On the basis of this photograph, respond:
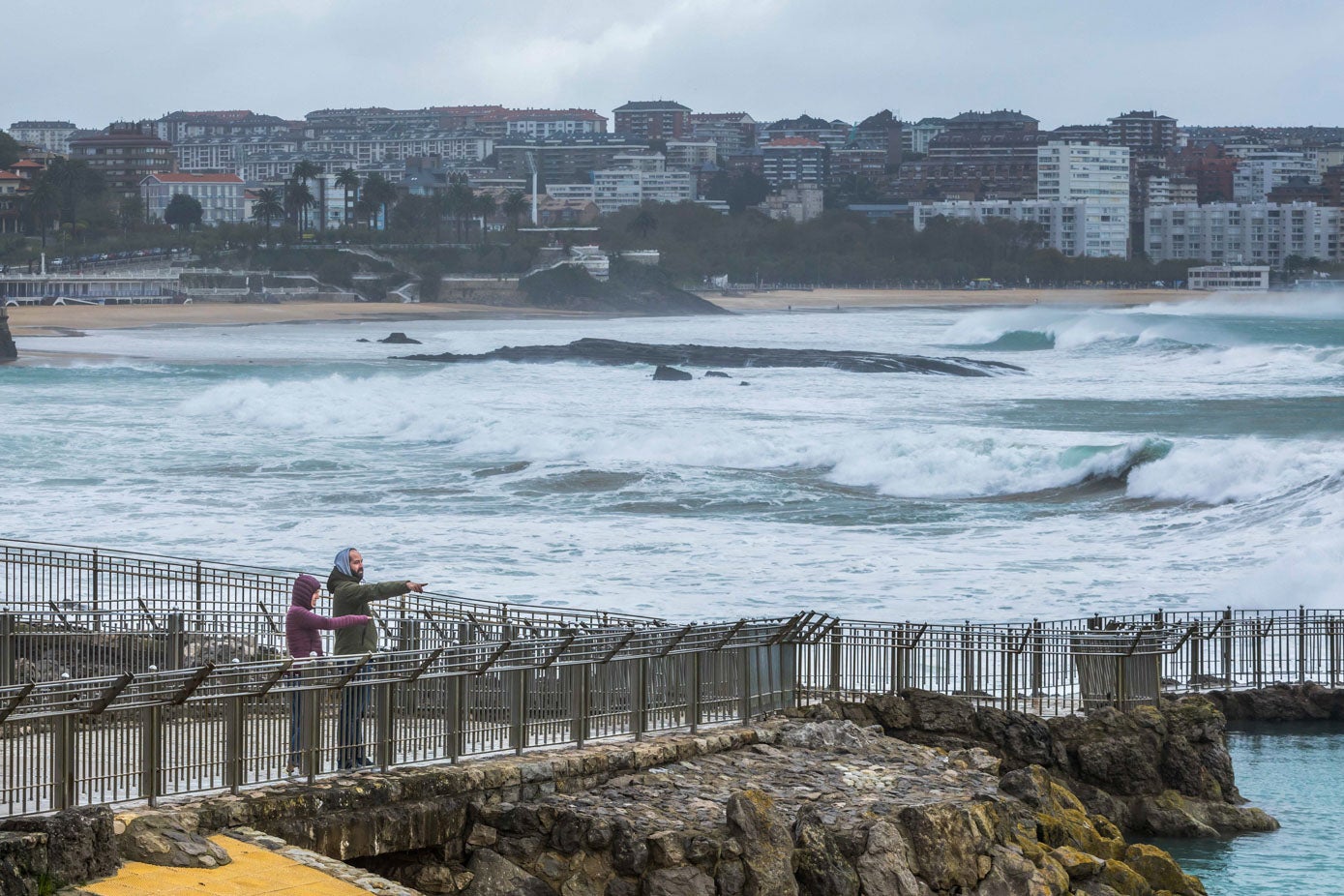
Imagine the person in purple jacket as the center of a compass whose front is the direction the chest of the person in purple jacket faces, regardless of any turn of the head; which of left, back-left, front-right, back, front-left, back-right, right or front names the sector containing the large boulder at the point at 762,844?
front-right

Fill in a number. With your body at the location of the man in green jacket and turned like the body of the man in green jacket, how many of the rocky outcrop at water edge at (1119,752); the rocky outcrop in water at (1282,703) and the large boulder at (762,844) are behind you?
0

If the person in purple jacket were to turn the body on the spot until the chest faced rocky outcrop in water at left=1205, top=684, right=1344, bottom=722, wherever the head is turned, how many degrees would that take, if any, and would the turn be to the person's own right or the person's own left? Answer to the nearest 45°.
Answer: approximately 45° to the person's own left

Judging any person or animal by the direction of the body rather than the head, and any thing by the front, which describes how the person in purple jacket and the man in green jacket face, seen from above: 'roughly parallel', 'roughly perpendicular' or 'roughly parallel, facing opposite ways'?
roughly parallel

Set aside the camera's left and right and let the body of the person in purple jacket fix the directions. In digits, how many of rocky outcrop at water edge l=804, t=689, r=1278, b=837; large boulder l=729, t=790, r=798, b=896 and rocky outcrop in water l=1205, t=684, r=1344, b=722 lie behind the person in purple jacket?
0

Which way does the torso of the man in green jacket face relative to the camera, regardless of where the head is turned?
to the viewer's right

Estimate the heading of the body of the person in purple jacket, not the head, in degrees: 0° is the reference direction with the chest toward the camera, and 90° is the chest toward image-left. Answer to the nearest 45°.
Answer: approximately 270°
